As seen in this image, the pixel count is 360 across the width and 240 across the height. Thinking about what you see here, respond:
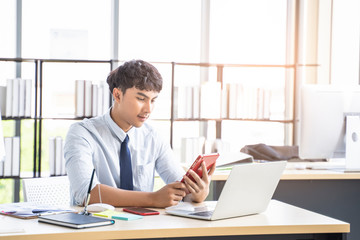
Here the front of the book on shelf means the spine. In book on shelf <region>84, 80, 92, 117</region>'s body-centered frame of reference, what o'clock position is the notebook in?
The notebook is roughly at 12 o'clock from the book on shelf.

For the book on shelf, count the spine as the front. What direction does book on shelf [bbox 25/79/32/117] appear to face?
toward the camera

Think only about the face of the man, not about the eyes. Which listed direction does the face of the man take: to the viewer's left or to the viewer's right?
to the viewer's right

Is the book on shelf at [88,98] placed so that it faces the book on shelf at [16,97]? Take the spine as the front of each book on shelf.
no

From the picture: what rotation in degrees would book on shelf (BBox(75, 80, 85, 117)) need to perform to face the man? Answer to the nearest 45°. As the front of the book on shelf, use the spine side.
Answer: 0° — it already faces them

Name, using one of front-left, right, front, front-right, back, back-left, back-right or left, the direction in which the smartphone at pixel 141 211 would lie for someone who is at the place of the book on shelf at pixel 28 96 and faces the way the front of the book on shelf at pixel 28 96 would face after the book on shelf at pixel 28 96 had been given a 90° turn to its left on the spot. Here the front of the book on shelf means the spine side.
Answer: right

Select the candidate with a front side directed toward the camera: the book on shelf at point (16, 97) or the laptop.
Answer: the book on shelf

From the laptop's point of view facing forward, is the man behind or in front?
in front

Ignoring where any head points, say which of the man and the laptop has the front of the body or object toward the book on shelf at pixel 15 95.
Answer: the laptop

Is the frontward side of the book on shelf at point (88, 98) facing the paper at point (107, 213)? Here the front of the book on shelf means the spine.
yes

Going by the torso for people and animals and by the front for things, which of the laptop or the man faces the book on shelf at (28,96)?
the laptop

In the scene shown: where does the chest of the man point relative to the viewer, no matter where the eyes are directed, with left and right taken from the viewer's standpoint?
facing the viewer and to the right of the viewer

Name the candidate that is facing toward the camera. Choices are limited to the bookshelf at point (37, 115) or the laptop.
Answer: the bookshelf

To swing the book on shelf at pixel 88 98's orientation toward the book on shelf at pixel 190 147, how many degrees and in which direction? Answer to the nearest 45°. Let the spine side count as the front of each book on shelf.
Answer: approximately 90° to its left

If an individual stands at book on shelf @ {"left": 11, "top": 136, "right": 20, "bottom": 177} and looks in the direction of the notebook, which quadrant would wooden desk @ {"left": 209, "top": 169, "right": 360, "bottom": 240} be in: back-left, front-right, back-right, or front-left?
front-left

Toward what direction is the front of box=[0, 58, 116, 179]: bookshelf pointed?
toward the camera
